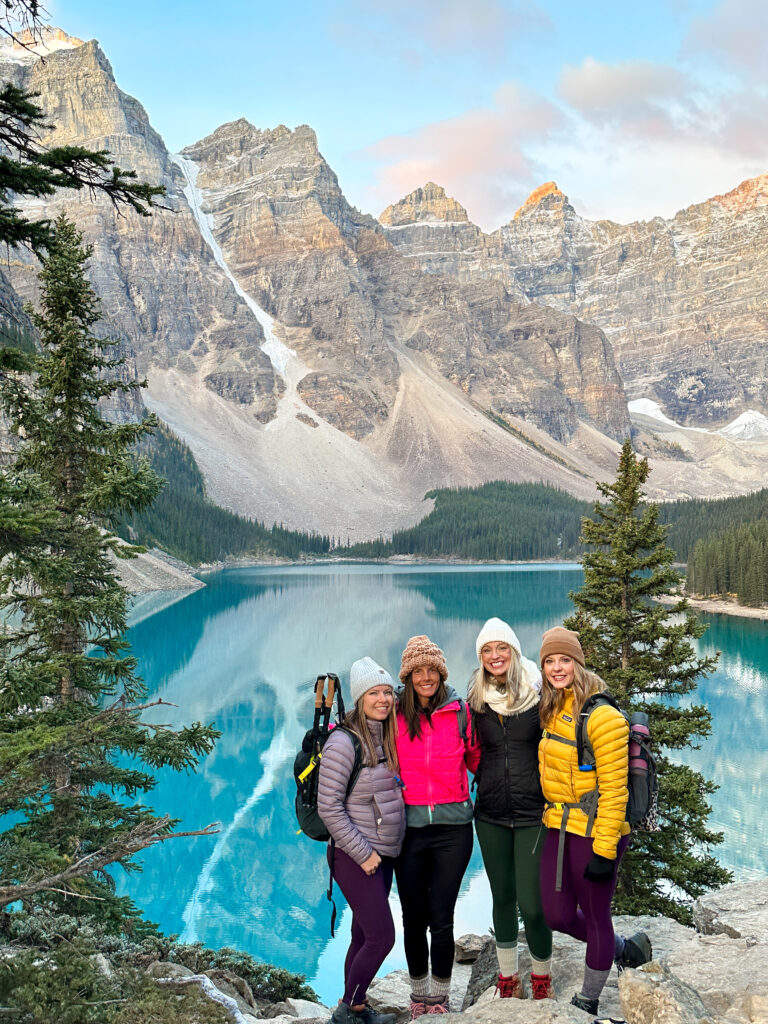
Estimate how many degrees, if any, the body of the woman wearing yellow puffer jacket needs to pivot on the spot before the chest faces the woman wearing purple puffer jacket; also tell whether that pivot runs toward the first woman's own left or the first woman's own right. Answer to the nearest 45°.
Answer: approximately 45° to the first woman's own right

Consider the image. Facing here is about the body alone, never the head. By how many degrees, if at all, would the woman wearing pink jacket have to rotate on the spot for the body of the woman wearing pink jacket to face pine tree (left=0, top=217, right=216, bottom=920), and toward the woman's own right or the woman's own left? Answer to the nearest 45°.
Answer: approximately 135° to the woman's own right

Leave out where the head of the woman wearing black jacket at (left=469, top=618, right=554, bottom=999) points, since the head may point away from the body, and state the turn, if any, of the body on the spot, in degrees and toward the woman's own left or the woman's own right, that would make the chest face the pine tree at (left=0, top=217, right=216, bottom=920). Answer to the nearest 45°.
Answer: approximately 135° to the woman's own right

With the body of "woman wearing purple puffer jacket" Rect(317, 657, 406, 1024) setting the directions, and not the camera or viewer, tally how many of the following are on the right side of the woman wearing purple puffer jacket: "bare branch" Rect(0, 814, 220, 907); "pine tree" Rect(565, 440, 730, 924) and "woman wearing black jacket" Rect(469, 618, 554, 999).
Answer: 1

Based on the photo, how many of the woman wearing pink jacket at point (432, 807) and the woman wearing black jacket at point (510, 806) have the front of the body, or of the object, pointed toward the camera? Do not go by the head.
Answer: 2

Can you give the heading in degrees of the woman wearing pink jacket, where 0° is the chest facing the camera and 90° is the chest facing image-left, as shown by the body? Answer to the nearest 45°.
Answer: approximately 0°
